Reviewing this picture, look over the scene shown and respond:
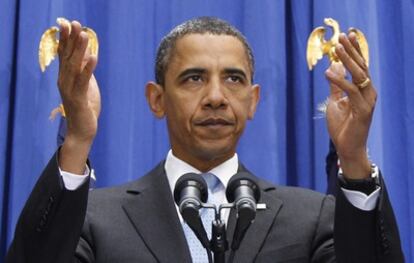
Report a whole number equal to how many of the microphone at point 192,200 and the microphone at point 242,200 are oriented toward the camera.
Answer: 0

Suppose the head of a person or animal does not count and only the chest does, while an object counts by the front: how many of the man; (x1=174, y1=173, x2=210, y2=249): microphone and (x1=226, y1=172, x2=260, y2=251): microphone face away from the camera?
2

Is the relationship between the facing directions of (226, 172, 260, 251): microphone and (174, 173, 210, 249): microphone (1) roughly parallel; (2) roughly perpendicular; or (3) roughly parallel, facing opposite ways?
roughly parallel

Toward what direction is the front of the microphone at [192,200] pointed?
away from the camera

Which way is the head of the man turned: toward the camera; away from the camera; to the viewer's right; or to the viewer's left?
toward the camera

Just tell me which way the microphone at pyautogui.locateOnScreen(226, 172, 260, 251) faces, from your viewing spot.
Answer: facing away from the viewer

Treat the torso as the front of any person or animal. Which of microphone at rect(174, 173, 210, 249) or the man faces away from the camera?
the microphone

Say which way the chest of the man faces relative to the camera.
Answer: toward the camera

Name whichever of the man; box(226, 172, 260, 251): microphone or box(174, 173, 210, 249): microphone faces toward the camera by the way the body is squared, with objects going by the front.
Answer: the man

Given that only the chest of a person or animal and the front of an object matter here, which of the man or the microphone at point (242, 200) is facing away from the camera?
the microphone

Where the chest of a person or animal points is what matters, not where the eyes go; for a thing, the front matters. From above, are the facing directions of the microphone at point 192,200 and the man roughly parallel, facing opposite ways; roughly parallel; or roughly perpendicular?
roughly parallel, facing opposite ways

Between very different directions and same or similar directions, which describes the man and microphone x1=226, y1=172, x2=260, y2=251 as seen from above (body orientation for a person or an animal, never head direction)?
very different directions
